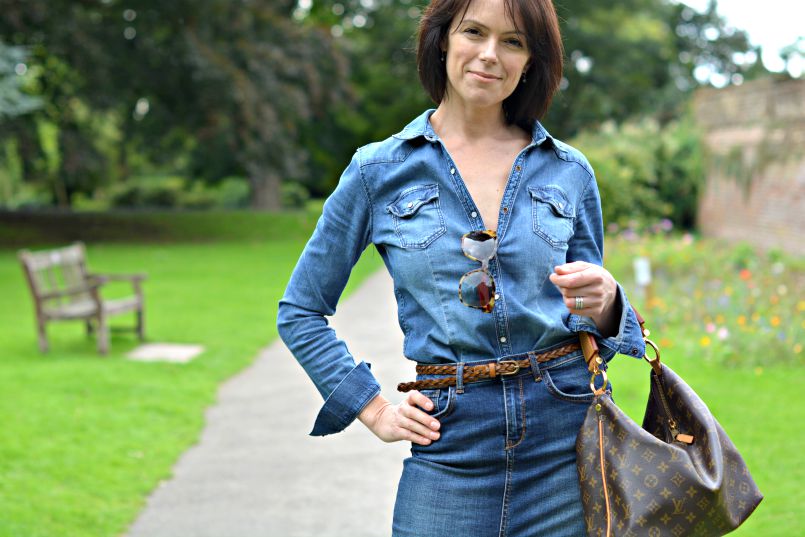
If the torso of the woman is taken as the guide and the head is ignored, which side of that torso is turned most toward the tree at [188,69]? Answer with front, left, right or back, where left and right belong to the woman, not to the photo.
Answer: back

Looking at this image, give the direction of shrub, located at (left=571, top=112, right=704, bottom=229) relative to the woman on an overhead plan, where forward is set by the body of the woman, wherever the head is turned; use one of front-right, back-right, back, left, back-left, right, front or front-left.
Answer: back

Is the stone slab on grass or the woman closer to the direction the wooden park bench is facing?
the stone slab on grass

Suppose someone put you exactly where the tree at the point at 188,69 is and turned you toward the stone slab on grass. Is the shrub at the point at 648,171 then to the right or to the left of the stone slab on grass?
left

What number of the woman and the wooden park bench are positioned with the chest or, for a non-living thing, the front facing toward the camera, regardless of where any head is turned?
1

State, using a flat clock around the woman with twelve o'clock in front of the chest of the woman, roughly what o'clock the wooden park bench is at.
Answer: The wooden park bench is roughly at 5 o'clock from the woman.

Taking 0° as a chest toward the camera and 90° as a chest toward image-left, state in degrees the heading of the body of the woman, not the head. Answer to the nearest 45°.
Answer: approximately 0°
